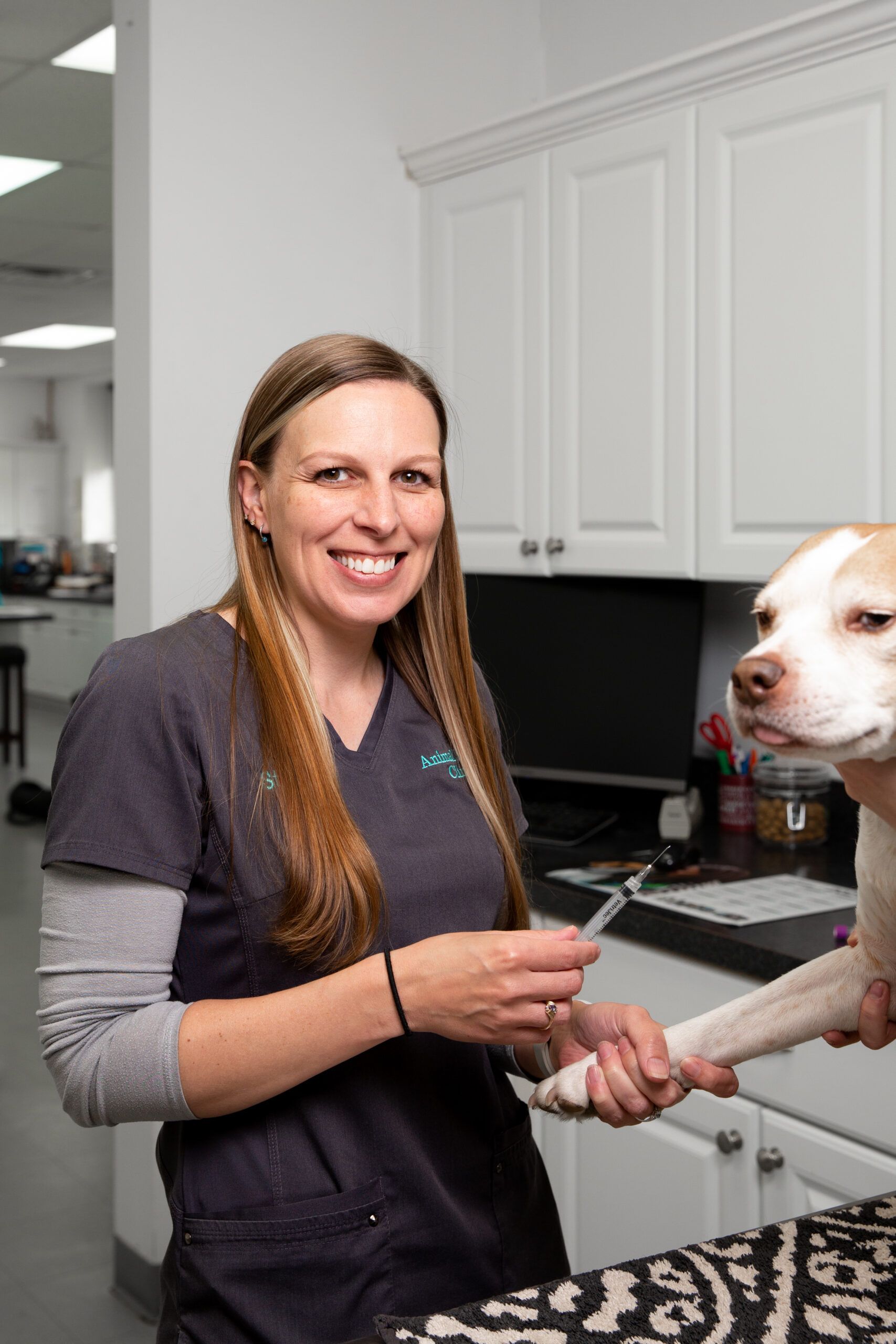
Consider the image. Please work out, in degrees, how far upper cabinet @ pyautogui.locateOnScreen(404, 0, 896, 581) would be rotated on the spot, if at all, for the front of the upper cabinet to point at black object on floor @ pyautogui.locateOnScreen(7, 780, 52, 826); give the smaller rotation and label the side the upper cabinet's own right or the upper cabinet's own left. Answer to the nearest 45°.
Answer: approximately 90° to the upper cabinet's own right

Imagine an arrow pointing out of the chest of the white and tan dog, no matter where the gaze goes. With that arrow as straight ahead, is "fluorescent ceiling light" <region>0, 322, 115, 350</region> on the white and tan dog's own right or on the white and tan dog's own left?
on the white and tan dog's own right

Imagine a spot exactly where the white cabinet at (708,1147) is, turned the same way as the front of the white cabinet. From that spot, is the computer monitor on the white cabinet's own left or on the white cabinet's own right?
on the white cabinet's own right

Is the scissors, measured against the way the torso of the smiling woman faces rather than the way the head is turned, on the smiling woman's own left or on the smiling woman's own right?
on the smiling woman's own left

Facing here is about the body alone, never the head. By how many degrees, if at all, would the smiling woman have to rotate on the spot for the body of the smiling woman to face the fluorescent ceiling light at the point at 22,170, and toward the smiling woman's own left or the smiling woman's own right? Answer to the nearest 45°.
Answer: approximately 135° to the smiling woman's own left

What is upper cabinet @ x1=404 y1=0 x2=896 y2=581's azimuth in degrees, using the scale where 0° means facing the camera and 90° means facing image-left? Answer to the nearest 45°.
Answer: approximately 45°

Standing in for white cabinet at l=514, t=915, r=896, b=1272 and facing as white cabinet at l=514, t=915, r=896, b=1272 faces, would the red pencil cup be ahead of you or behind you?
behind

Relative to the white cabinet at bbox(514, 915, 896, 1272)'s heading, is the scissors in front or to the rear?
to the rear

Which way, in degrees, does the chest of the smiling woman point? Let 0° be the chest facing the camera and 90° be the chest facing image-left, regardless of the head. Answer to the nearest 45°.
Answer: approximately 315°

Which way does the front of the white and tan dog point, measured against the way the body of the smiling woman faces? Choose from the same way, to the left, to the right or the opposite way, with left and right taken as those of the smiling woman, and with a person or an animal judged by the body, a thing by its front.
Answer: to the right
